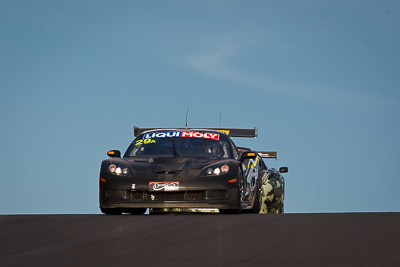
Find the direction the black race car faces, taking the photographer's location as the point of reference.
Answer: facing the viewer
